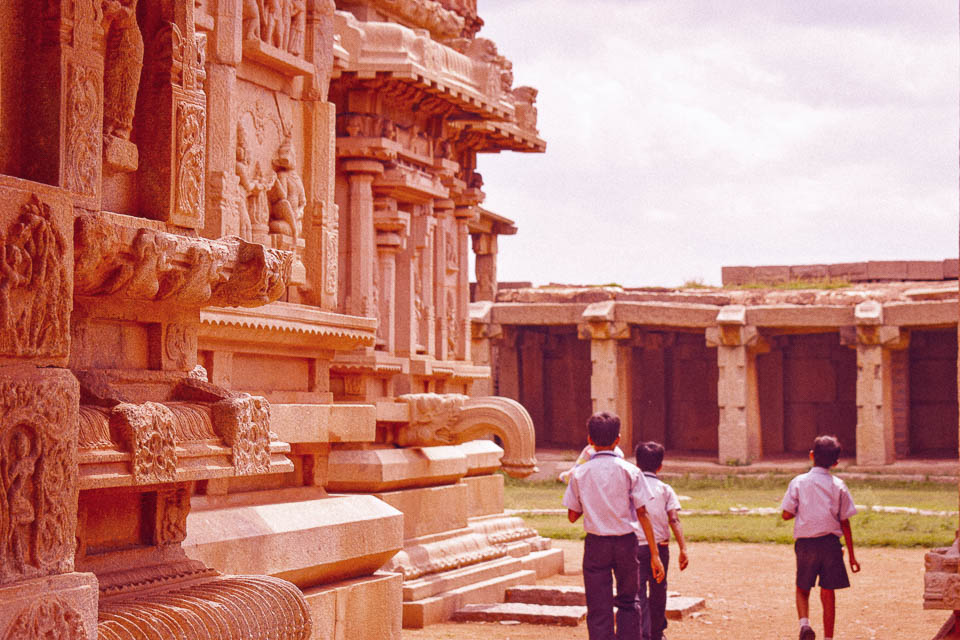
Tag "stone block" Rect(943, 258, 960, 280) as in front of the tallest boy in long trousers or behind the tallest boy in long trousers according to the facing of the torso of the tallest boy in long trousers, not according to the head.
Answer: in front

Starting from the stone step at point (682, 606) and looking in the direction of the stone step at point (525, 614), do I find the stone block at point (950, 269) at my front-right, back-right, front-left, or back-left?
back-right

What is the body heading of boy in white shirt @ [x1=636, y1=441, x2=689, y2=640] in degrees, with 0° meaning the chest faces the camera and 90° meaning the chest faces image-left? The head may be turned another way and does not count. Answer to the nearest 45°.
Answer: approximately 180°

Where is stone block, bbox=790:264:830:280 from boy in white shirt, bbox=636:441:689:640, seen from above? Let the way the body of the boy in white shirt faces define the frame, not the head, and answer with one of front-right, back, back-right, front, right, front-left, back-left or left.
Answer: front

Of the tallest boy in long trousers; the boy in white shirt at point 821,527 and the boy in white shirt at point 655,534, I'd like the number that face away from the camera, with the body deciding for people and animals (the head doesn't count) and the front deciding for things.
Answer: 3

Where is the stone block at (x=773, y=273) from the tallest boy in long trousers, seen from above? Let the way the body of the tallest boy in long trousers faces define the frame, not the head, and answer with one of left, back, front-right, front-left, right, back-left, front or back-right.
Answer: front

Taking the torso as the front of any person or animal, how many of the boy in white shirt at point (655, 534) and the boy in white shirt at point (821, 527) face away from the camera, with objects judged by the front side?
2

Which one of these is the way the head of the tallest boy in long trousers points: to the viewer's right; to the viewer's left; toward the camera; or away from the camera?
away from the camera

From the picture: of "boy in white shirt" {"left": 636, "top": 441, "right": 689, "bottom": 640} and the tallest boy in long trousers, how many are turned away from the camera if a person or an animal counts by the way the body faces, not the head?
2

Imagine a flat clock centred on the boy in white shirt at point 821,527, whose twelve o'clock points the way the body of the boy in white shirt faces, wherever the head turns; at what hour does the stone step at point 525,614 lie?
The stone step is roughly at 10 o'clock from the boy in white shirt.

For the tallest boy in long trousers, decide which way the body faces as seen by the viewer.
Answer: away from the camera

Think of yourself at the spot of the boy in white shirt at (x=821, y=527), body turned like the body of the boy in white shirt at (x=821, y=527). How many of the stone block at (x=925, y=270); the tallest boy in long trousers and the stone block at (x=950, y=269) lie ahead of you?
2

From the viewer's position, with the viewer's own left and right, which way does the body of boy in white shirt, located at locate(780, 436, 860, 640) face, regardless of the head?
facing away from the viewer

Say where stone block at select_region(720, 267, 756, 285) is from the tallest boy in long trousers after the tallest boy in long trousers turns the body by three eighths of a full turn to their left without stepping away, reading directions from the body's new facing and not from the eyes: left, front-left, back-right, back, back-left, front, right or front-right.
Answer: back-right
